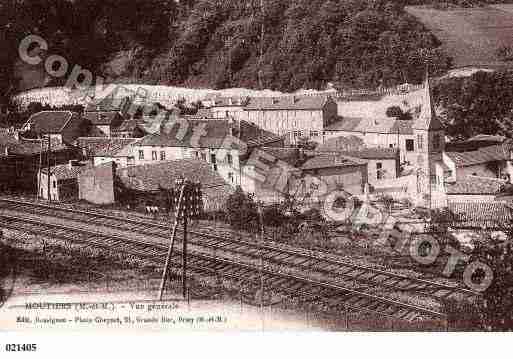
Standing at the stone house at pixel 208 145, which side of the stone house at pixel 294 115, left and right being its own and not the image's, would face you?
front

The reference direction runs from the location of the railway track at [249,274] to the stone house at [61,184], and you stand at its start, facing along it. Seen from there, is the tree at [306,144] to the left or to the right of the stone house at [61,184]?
right

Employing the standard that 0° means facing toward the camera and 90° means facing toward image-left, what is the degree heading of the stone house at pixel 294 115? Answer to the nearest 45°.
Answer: approximately 0°

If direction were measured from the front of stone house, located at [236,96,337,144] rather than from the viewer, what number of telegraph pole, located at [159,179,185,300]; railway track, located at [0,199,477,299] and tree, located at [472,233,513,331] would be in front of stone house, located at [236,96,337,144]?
3

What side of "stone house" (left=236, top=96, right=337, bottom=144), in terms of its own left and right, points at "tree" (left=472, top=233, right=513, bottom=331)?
front
